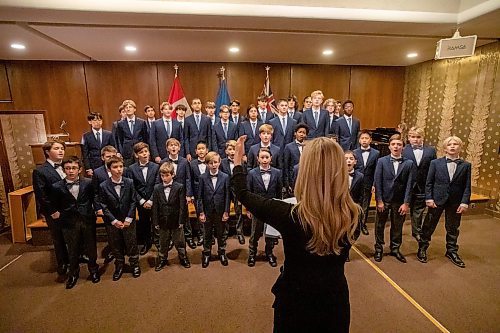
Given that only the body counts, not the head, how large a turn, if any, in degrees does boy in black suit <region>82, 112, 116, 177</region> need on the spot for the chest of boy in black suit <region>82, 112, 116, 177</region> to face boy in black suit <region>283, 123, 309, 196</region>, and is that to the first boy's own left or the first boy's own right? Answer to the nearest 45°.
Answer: approximately 45° to the first boy's own left

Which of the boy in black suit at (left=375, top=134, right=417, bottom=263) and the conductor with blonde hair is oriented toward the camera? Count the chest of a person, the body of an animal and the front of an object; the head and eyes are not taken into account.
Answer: the boy in black suit

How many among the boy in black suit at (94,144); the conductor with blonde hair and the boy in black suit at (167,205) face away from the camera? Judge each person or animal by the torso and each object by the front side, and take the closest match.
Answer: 1

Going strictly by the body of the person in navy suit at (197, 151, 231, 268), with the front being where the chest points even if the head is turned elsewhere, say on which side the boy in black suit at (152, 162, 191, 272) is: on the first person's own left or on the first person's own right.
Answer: on the first person's own right

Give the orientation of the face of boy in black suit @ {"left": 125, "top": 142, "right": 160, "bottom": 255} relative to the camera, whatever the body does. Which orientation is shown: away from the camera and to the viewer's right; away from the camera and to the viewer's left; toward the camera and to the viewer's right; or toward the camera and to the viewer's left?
toward the camera and to the viewer's right

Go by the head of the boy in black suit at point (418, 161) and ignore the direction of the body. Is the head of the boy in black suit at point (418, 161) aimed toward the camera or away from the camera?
toward the camera

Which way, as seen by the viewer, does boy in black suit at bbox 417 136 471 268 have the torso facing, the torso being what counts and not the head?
toward the camera

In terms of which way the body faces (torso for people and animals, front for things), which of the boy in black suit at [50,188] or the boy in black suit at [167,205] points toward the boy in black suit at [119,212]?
the boy in black suit at [50,188]

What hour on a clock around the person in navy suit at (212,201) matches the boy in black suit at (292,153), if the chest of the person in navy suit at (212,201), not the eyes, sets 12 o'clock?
the boy in black suit at (292,153) is roughly at 8 o'clock from the person in navy suit at (212,201).

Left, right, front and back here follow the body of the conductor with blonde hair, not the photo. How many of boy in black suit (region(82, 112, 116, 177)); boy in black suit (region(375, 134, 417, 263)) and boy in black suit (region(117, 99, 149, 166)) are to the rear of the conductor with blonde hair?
0

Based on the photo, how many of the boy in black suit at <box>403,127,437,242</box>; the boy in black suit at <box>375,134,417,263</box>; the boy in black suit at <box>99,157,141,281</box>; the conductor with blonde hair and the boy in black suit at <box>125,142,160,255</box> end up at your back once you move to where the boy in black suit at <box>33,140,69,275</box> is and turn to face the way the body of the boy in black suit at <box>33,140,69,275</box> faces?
0

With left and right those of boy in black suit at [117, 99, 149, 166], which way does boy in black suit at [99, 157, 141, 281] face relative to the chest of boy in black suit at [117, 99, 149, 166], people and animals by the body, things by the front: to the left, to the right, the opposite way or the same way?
the same way

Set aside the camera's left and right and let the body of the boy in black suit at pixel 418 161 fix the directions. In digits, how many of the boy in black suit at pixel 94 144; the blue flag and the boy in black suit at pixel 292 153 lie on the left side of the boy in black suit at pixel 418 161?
0

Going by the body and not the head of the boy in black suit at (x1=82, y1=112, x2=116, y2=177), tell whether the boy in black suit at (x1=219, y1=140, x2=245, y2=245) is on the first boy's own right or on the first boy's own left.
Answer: on the first boy's own left

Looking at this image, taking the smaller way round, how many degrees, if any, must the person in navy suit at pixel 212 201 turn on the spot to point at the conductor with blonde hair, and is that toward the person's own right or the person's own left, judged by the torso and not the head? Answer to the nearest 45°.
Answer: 0° — they already face them

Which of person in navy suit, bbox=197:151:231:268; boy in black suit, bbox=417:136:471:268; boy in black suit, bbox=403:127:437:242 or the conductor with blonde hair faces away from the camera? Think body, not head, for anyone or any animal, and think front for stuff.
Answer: the conductor with blonde hair

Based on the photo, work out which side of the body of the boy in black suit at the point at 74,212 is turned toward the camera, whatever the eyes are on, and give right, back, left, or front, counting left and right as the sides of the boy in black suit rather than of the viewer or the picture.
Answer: front

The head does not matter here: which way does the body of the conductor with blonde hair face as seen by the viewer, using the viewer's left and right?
facing away from the viewer

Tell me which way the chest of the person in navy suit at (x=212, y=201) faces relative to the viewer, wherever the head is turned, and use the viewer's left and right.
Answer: facing the viewer
